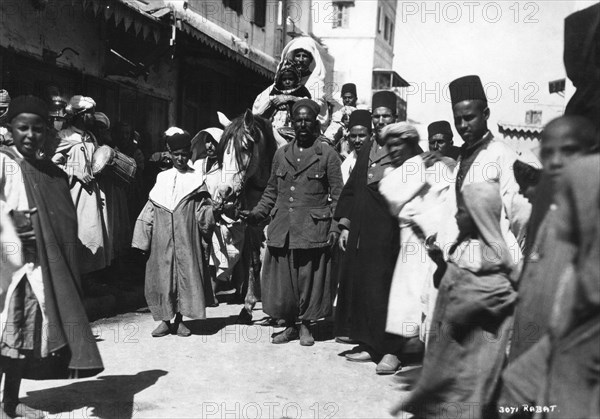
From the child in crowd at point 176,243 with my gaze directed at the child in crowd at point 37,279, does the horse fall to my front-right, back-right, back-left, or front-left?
back-left

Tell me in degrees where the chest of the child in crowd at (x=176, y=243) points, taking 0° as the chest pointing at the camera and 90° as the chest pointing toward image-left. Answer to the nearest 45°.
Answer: approximately 0°

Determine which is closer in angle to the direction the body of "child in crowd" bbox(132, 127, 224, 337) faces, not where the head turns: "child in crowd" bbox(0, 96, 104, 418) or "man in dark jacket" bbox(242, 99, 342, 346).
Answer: the child in crowd

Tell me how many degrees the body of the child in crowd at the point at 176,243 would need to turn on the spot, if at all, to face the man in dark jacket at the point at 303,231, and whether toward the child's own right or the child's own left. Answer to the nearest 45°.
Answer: approximately 90° to the child's own left

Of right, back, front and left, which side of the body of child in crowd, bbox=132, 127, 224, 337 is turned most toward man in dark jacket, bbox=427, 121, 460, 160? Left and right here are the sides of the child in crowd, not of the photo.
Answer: left

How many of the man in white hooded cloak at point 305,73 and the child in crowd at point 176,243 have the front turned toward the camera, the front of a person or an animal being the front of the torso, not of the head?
2
